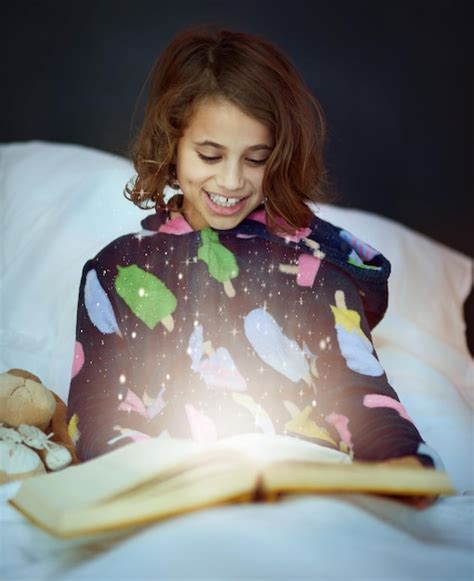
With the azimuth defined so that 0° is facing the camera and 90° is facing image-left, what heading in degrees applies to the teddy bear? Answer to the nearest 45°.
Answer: approximately 0°

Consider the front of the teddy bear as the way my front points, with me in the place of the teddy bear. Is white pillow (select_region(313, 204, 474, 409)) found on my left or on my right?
on my left

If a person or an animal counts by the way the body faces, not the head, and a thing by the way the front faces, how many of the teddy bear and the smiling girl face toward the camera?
2

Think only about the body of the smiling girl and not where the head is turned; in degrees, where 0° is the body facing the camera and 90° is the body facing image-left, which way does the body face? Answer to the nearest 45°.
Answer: approximately 0°
